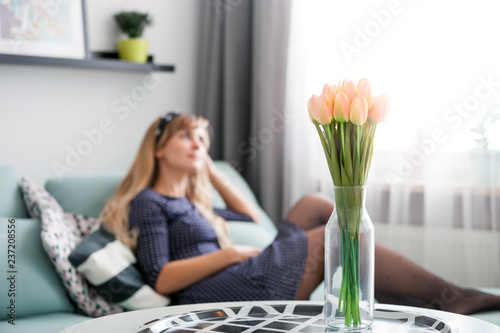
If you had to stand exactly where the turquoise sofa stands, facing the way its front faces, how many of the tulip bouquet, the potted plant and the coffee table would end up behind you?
1

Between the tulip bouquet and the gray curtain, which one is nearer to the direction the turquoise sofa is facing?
the tulip bouquet

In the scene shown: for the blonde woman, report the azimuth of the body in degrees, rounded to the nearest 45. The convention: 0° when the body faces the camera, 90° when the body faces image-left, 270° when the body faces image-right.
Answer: approximately 315°

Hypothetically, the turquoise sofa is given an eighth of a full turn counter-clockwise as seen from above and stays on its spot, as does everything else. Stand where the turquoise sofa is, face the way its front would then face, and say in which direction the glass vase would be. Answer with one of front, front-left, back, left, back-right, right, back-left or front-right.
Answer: front

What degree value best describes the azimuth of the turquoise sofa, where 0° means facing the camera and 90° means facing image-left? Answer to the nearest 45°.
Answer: approximately 0°

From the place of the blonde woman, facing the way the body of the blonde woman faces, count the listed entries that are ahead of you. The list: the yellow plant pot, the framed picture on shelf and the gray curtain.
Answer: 0
